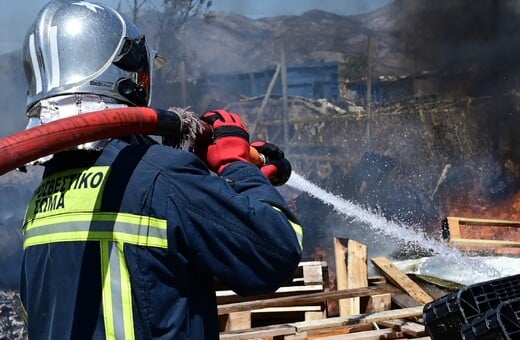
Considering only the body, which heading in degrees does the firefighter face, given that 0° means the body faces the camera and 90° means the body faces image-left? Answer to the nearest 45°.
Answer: approximately 225°

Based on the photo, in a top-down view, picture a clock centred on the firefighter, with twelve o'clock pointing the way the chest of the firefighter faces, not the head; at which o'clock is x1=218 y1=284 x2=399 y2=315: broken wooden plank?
The broken wooden plank is roughly at 11 o'clock from the firefighter.

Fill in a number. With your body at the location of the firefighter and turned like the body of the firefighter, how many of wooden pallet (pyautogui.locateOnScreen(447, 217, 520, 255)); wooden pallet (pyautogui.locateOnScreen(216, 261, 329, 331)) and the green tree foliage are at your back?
0

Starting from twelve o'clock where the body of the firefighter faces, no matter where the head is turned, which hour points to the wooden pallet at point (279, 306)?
The wooden pallet is roughly at 11 o'clock from the firefighter.

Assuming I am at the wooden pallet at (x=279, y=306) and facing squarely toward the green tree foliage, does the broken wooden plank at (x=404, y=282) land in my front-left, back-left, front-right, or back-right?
front-right

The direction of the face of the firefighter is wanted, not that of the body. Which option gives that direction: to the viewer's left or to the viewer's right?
to the viewer's right

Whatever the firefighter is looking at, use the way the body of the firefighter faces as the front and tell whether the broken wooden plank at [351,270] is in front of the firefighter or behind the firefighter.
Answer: in front

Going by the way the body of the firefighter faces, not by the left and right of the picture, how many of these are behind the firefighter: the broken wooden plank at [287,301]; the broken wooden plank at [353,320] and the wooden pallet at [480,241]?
0

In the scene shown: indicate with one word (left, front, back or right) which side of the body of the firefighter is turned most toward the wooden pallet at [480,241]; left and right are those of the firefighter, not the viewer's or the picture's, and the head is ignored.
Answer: front

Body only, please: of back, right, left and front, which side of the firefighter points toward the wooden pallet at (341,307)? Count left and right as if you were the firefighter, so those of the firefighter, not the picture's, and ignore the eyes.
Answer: front
